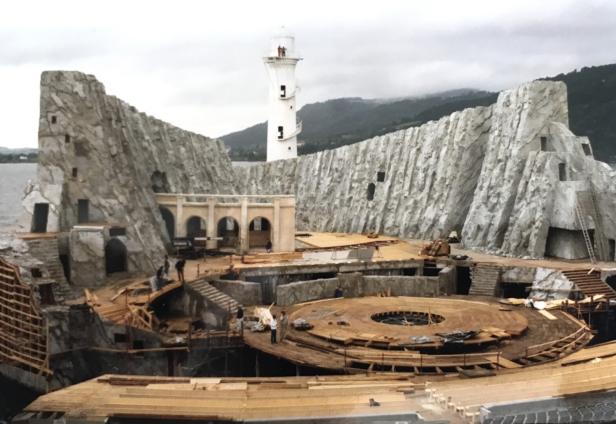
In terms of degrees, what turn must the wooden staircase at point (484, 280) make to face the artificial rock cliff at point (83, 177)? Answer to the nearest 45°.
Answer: approximately 90° to its right

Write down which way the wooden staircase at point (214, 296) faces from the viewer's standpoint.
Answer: facing the viewer and to the right of the viewer

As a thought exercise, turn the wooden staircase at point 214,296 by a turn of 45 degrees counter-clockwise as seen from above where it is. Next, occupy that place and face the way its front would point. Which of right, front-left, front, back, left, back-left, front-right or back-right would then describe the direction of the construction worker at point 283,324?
front-right

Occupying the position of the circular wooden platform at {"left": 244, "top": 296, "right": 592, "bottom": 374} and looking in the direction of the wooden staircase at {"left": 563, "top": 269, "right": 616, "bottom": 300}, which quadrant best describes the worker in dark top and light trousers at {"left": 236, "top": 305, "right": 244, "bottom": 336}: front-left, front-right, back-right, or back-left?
back-left

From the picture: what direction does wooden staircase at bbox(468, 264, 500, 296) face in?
toward the camera

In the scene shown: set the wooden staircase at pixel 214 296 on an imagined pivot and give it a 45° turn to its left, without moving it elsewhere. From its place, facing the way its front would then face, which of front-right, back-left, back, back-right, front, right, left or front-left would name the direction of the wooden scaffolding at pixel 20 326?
back-right

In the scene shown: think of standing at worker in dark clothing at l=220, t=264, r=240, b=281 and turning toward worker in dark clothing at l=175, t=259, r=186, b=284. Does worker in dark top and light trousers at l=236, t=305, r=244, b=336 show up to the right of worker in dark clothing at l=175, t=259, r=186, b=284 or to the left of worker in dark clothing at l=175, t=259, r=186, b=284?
left

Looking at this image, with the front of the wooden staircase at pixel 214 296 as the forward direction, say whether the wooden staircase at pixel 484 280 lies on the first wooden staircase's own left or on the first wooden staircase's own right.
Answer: on the first wooden staircase's own left

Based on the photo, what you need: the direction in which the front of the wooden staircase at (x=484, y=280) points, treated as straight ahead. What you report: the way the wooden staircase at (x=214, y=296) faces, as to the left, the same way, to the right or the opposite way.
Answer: to the left

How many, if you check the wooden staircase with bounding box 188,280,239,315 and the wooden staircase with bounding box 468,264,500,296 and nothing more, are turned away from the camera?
0

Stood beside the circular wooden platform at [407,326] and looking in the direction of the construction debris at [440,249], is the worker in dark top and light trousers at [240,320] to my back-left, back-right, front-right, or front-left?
back-left

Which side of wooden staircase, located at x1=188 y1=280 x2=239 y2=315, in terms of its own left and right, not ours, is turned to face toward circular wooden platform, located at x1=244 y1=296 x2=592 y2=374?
front

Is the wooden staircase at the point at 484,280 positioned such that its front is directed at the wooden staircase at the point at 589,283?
no

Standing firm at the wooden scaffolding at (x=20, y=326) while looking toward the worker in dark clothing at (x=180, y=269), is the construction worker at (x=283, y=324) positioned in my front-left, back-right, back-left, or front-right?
front-right

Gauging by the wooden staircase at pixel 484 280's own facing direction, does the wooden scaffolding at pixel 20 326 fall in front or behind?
in front
